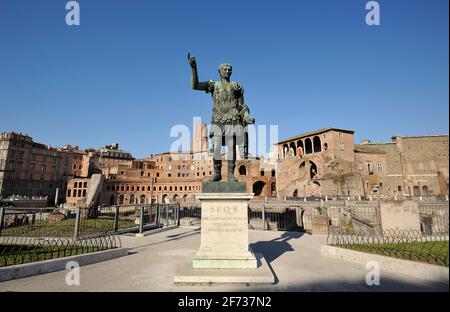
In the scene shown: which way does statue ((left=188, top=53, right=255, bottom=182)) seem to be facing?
toward the camera
